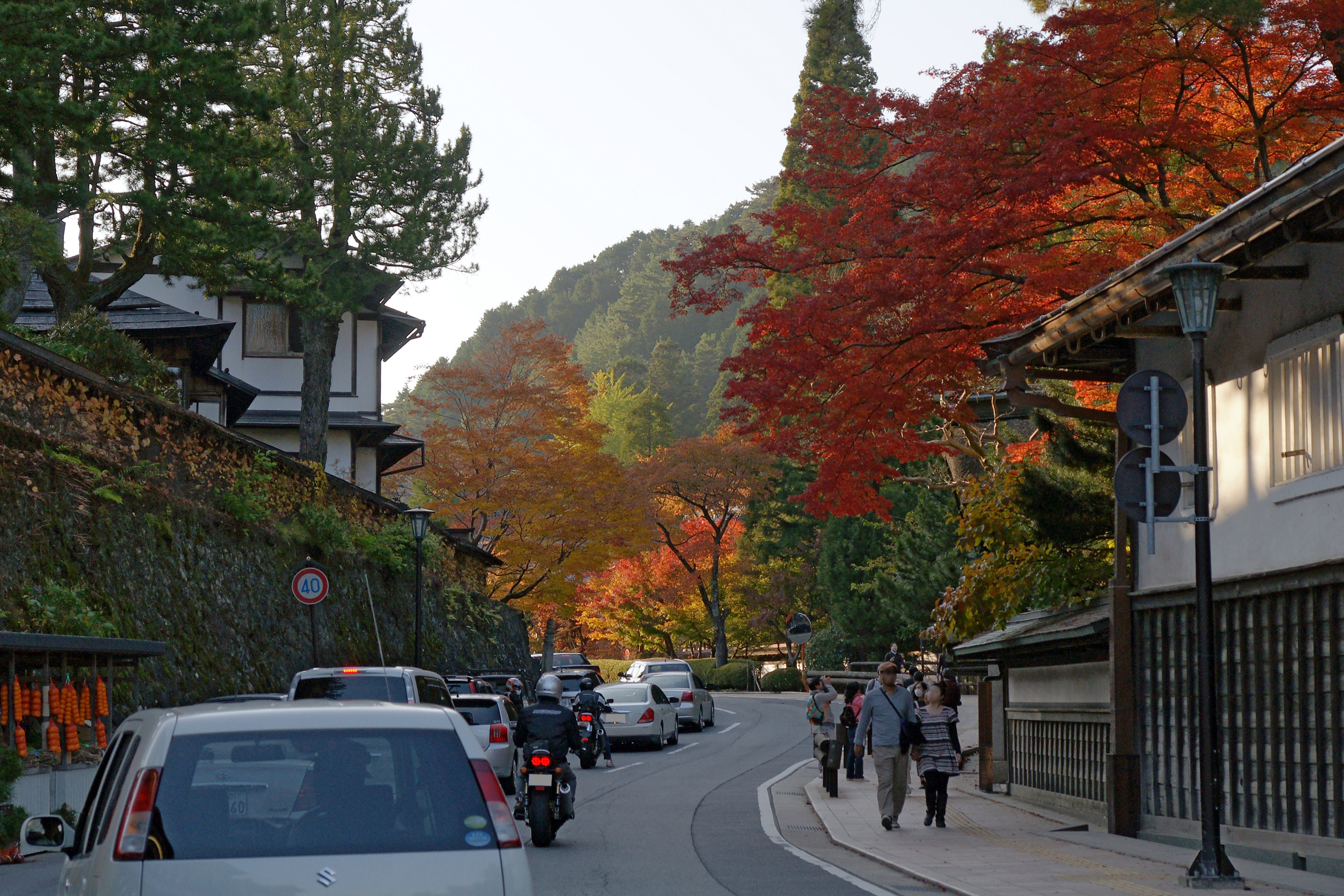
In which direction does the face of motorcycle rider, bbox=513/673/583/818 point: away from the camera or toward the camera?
away from the camera

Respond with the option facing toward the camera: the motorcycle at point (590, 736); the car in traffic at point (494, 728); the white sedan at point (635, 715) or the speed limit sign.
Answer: the speed limit sign

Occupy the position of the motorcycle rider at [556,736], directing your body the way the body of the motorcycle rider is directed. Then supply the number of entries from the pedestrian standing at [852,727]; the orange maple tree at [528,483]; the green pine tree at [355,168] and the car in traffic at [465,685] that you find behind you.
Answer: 0

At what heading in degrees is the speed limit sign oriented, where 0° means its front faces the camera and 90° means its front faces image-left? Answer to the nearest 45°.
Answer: approximately 0°

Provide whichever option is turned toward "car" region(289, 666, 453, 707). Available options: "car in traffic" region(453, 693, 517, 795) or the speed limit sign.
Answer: the speed limit sign

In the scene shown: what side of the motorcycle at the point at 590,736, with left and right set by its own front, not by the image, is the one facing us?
back

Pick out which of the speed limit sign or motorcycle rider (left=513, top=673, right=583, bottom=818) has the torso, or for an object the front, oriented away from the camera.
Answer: the motorcycle rider

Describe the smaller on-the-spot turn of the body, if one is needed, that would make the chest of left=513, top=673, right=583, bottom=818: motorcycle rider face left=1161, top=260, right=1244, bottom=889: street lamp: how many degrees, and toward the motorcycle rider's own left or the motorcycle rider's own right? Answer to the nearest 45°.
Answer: approximately 135° to the motorcycle rider's own right

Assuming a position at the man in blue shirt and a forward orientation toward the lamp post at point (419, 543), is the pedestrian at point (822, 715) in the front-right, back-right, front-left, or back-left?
front-right

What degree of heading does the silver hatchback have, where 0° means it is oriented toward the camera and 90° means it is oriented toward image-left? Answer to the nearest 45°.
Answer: approximately 180°

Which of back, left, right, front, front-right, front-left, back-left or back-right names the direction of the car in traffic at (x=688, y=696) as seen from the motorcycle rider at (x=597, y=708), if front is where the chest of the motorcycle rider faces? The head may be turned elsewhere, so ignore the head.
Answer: front

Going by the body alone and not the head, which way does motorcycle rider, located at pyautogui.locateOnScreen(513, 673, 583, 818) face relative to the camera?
away from the camera

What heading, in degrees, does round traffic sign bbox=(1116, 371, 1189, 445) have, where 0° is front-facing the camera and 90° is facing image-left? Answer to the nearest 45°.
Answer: approximately 180°

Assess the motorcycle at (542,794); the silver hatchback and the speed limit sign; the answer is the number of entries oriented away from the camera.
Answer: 2

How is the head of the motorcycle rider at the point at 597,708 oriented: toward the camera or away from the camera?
away from the camera

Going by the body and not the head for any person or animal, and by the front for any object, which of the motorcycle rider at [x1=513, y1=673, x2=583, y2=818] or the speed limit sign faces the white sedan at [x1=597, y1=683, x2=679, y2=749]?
the motorcycle rider

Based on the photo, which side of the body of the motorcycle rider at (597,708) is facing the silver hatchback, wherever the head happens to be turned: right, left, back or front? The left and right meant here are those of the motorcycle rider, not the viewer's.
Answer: back
